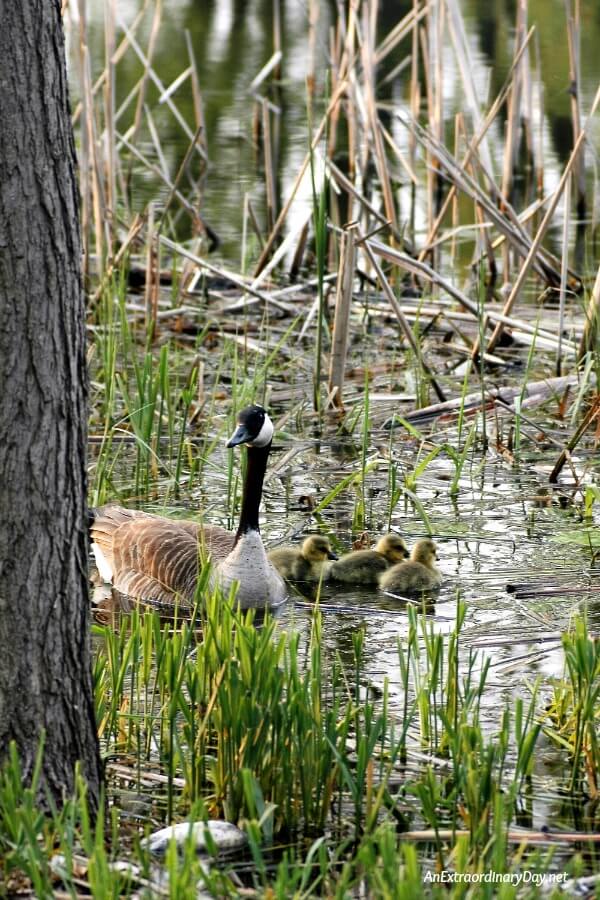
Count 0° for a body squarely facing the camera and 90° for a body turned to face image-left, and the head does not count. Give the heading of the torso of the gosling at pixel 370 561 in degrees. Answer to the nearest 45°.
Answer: approximately 270°

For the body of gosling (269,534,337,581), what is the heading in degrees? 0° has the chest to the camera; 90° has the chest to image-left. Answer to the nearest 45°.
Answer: approximately 270°

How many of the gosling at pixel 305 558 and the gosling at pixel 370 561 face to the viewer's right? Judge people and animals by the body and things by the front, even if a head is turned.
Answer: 2

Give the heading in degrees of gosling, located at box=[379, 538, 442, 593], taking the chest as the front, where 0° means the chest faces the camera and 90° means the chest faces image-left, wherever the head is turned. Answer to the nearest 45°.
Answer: approximately 270°

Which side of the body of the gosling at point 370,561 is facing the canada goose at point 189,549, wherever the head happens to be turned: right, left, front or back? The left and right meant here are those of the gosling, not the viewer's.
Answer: back
